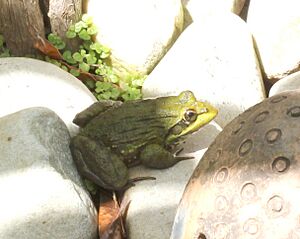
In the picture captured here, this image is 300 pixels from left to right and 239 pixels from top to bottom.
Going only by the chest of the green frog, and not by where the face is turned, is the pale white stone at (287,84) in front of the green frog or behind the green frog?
in front

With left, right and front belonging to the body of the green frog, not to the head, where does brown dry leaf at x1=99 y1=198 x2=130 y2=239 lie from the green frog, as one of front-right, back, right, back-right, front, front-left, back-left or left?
right

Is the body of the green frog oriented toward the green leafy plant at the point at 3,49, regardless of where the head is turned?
no

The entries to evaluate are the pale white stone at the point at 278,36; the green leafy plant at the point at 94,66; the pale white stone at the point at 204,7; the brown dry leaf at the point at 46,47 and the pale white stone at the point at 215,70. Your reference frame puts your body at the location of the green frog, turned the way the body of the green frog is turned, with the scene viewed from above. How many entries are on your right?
0

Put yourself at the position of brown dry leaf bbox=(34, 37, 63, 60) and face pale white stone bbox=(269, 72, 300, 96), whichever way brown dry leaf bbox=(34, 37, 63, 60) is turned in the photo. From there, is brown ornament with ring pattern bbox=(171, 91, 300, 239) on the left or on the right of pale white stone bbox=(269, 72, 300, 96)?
right

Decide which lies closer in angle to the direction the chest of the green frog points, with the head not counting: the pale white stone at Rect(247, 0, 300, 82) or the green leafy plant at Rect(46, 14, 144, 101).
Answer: the pale white stone

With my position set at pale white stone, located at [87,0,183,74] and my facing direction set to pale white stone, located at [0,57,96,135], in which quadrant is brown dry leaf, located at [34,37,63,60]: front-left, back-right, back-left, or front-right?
front-right

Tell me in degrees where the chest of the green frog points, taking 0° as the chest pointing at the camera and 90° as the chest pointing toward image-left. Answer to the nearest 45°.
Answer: approximately 270°

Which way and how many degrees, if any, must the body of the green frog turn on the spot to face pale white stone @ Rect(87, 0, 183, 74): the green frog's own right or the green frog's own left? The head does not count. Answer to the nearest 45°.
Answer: approximately 90° to the green frog's own left

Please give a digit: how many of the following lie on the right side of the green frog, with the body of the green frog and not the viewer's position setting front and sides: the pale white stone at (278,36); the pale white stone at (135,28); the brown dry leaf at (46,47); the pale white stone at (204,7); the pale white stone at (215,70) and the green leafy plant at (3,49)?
0

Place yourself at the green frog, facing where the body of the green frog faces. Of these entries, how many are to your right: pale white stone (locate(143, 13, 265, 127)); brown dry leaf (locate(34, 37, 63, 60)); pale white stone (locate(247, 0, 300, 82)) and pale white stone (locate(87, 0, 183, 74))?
0

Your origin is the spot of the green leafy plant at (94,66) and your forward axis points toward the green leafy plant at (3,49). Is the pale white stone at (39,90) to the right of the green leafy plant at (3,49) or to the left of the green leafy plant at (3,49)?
left

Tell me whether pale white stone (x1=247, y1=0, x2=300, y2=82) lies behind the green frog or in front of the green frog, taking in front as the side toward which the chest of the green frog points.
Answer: in front

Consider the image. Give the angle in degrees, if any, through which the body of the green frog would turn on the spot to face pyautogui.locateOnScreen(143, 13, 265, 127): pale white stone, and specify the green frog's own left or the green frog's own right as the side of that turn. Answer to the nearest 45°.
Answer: approximately 45° to the green frog's own left
